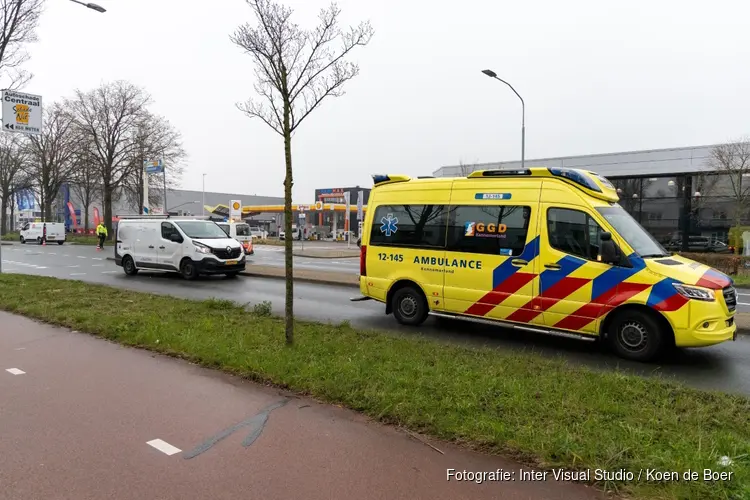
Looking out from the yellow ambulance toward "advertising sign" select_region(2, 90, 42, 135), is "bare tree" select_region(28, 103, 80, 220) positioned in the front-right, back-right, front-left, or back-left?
front-right

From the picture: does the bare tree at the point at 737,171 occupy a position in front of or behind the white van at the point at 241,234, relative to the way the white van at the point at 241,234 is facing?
behind

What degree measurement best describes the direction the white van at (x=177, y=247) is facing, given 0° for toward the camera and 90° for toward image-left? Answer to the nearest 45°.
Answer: approximately 315°

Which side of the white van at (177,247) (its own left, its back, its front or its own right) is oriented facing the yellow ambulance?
front

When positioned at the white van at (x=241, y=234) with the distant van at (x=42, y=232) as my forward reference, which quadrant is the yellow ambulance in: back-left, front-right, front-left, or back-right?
back-left

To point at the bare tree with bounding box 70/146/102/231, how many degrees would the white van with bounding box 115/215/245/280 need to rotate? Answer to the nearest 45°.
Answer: approximately 135° to its left

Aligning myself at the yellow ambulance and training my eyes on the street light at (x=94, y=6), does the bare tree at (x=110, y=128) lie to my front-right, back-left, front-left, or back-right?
front-right
